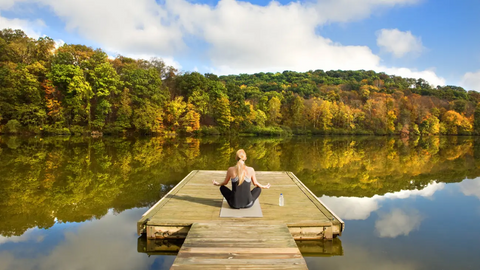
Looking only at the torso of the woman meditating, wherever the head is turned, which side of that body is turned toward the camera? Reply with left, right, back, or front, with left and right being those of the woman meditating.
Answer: back
